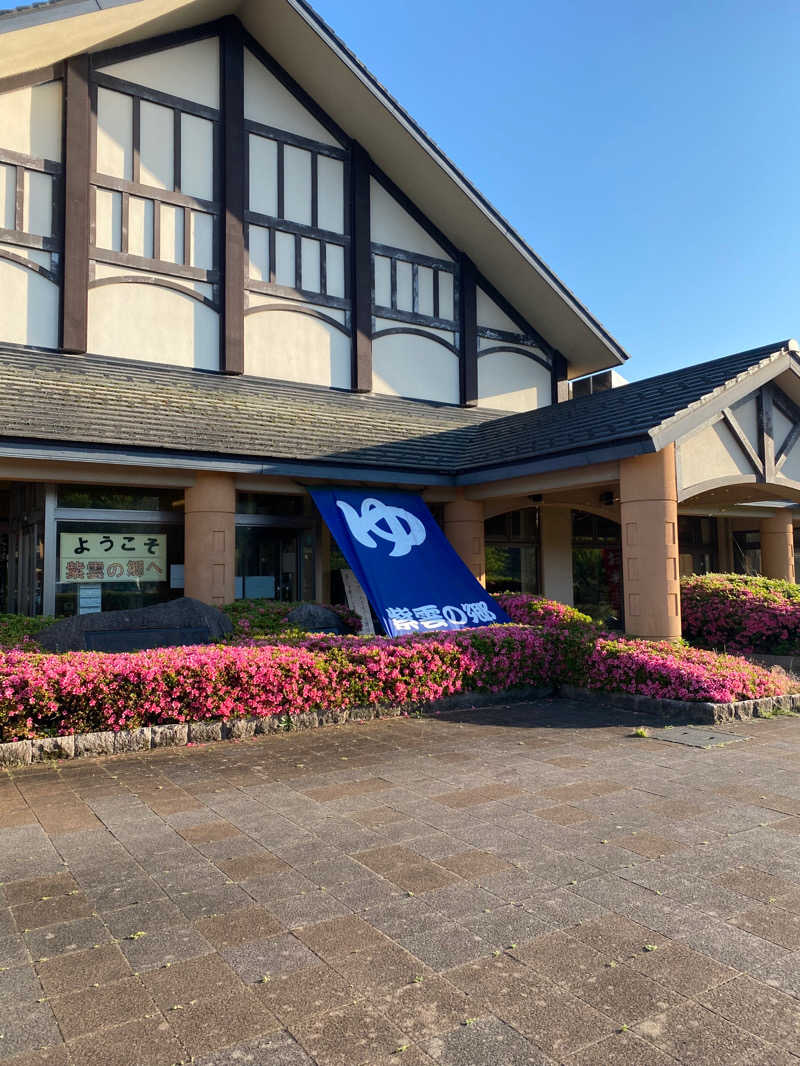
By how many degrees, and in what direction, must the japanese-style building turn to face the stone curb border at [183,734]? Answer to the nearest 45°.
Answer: approximately 45° to its right

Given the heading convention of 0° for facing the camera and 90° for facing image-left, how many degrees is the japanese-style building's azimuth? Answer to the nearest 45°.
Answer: approximately 315°

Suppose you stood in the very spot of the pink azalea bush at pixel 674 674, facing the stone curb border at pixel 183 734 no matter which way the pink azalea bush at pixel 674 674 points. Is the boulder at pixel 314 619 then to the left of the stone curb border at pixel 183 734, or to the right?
right

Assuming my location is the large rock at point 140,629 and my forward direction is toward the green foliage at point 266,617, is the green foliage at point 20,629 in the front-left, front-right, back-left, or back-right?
back-left

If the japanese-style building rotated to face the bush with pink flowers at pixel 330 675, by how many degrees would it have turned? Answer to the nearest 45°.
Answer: approximately 45° to its right

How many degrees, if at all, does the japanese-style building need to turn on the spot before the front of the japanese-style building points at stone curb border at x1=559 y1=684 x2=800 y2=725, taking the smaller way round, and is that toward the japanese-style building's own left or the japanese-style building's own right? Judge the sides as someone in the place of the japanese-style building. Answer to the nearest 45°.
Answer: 0° — it already faces it
